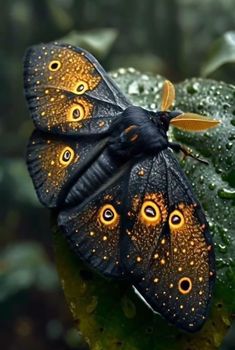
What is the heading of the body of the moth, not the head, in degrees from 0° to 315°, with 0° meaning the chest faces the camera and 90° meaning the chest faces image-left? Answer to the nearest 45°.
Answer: approximately 225°

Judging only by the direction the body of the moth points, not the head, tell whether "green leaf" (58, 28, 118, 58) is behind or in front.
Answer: in front
